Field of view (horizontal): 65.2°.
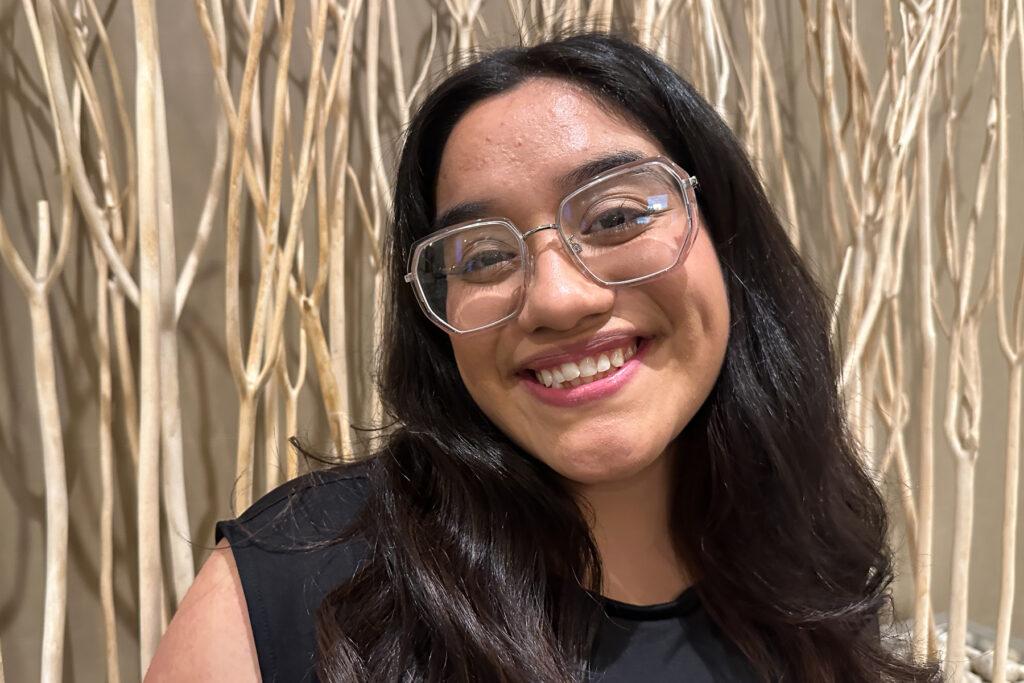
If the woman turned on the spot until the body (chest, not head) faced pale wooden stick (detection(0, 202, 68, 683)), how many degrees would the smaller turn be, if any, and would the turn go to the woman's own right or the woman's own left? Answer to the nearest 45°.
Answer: approximately 90° to the woman's own right

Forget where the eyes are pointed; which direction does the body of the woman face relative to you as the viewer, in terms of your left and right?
facing the viewer

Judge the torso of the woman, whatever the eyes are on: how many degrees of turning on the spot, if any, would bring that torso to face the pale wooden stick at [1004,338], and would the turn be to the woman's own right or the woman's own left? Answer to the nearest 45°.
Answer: approximately 135° to the woman's own left

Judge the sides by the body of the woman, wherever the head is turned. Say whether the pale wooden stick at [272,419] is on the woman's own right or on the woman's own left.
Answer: on the woman's own right
